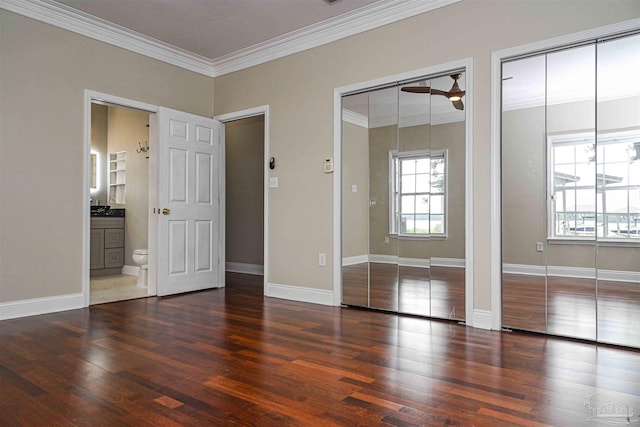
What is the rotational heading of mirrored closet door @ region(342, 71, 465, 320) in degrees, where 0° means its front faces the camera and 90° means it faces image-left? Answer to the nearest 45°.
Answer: approximately 45°

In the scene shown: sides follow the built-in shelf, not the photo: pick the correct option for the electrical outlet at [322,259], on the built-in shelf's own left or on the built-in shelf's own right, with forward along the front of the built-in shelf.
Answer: on the built-in shelf's own left

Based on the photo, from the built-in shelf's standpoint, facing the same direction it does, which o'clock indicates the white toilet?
The white toilet is roughly at 10 o'clock from the built-in shelf.

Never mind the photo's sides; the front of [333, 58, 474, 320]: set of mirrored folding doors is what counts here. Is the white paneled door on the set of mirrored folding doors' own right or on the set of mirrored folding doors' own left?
on the set of mirrored folding doors' own right

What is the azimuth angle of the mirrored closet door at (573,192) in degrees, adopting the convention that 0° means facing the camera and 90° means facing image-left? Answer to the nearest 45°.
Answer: approximately 45°

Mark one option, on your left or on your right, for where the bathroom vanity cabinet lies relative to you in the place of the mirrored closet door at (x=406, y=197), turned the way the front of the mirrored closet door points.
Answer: on your right

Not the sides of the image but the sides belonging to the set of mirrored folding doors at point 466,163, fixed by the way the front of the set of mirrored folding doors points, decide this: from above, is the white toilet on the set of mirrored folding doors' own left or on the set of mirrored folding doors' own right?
on the set of mirrored folding doors' own right

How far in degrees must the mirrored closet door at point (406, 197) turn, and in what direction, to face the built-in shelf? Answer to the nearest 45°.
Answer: approximately 90° to its right

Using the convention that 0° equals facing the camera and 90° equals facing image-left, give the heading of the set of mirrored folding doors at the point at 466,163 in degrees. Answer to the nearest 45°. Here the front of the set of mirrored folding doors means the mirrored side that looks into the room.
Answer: approximately 45°

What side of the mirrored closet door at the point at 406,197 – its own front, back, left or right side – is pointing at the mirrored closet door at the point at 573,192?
left

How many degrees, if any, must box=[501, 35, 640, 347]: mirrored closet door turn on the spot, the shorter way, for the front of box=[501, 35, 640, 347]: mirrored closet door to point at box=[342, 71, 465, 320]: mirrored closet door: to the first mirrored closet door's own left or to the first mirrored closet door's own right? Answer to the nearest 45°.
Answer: approximately 45° to the first mirrored closet door's own right
